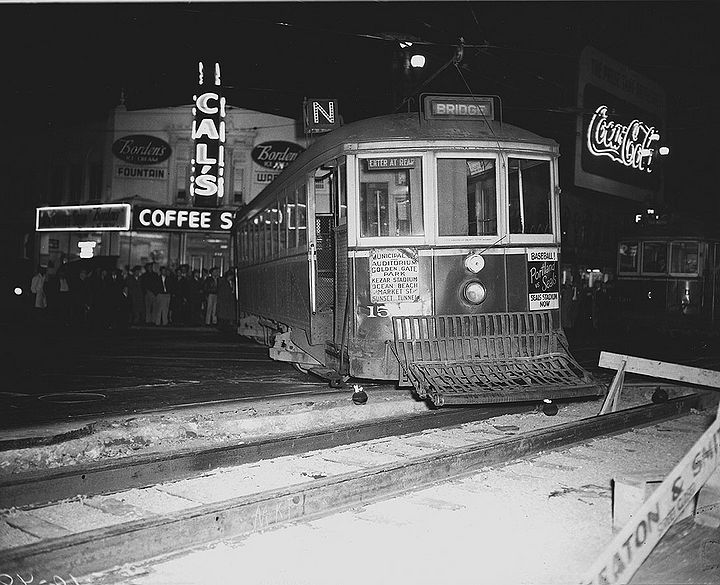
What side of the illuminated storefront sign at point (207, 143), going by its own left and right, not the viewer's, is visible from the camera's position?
front

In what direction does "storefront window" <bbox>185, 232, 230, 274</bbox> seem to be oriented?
toward the camera

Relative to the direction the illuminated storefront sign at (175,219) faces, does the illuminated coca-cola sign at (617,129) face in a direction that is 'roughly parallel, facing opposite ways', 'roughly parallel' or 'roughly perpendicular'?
roughly parallel

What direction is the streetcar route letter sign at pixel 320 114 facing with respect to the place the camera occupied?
facing the viewer

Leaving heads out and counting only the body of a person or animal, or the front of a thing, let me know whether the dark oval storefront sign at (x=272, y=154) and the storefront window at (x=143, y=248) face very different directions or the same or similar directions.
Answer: same or similar directions

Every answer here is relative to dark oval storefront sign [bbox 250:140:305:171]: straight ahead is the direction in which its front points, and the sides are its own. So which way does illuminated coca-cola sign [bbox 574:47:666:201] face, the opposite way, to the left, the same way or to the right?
the same way

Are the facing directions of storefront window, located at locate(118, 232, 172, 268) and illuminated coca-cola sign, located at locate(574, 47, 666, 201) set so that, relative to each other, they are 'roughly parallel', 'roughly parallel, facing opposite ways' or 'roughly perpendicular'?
roughly parallel

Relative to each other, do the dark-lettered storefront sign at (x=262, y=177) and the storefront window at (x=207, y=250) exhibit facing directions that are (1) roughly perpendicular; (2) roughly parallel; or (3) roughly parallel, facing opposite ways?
roughly parallel

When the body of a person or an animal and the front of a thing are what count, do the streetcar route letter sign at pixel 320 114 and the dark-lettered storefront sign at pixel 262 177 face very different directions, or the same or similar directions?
same or similar directions

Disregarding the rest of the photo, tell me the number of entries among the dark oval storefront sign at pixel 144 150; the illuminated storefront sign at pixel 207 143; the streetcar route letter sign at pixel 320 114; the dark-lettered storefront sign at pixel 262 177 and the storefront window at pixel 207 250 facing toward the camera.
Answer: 5

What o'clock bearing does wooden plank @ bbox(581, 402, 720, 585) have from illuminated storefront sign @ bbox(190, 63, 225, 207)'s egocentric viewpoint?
The wooden plank is roughly at 12 o'clock from the illuminated storefront sign.

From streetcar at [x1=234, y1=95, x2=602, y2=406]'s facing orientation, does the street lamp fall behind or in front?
behind

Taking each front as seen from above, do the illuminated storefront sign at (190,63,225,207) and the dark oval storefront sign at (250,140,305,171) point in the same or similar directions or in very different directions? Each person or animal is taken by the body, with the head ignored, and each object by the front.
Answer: same or similar directions

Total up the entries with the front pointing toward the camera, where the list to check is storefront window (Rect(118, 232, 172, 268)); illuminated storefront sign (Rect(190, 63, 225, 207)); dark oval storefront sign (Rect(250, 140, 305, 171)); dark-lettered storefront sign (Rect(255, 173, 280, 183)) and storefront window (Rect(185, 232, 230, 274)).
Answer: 5
